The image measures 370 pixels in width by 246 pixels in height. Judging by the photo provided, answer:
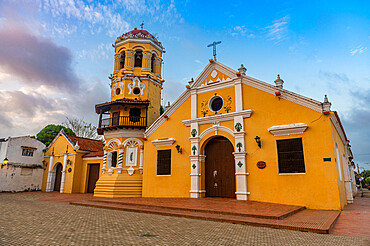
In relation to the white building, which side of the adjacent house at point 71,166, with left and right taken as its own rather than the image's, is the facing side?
right

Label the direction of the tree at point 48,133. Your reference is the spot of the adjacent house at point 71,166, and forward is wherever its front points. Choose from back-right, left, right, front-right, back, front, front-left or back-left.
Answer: back-right

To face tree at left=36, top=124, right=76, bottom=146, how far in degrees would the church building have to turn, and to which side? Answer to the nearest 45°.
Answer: approximately 90° to its right

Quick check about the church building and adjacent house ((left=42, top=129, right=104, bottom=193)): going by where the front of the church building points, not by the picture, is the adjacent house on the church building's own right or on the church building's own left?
on the church building's own right

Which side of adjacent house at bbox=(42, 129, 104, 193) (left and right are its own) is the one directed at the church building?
left

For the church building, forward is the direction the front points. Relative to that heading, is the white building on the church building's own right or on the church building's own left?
on the church building's own right
